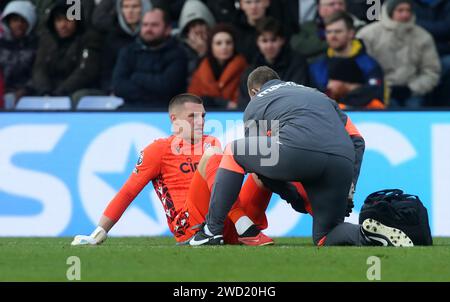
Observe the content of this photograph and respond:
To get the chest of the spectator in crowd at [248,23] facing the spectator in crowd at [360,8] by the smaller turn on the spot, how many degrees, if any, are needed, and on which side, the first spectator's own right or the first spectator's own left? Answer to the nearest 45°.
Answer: approximately 90° to the first spectator's own left

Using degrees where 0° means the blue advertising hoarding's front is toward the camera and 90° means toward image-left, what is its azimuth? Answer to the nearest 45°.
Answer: approximately 0°

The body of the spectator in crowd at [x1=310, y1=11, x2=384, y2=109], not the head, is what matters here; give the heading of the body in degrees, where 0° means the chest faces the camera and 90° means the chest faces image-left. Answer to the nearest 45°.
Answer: approximately 45°

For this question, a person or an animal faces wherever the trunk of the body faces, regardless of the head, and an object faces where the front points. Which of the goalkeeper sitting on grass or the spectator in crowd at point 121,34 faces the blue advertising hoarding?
the spectator in crowd

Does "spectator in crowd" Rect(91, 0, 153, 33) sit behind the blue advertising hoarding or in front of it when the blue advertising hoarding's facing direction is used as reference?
behind

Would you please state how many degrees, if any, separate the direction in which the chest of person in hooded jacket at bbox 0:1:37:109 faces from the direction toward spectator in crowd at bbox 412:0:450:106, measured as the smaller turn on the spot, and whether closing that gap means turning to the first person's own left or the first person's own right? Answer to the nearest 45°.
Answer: approximately 90° to the first person's own left

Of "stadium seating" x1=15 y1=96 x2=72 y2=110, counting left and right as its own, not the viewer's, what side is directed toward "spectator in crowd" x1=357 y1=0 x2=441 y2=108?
left

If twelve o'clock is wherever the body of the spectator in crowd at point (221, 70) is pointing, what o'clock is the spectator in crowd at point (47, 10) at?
the spectator in crowd at point (47, 10) is roughly at 4 o'clock from the spectator in crowd at point (221, 70).

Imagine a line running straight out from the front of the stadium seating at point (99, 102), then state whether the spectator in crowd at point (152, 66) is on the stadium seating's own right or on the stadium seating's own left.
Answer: on the stadium seating's own left

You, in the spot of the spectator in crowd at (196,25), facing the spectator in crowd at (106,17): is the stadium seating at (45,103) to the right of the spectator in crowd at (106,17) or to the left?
left

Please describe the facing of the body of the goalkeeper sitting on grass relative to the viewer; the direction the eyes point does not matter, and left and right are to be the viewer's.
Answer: facing the viewer and to the right of the viewer
